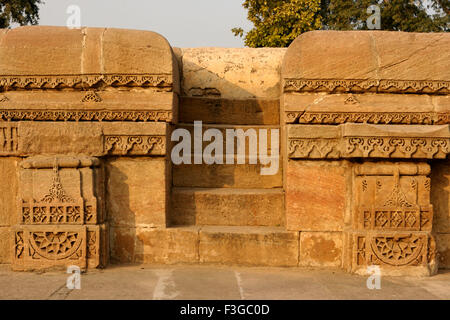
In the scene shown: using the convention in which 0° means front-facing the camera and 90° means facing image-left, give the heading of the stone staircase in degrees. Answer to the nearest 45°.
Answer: approximately 0°

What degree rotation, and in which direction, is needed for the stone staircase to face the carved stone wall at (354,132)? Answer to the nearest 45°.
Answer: approximately 90° to its left

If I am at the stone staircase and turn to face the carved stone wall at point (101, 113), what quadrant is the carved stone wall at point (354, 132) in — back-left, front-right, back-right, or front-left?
back-left

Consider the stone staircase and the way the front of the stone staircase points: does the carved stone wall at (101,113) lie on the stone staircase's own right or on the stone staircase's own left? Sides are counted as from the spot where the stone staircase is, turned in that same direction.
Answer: on the stone staircase's own right

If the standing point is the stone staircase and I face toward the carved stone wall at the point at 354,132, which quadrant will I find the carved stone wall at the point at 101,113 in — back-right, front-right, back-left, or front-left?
back-right
